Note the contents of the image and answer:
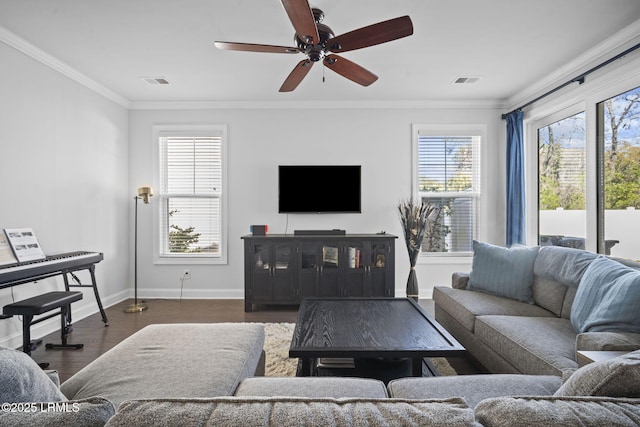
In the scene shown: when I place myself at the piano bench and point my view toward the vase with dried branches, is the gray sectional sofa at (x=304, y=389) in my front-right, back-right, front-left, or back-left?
front-right

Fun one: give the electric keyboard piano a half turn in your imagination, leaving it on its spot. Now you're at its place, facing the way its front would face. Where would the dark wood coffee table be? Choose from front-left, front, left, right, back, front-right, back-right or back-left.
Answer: back

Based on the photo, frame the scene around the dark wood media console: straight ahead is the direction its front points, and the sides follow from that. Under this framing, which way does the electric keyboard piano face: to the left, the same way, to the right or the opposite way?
to the left

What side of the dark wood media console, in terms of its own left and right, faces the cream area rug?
front

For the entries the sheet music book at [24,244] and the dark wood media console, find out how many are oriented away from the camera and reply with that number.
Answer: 0

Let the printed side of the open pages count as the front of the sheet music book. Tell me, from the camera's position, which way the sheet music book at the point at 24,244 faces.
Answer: facing the viewer and to the right of the viewer

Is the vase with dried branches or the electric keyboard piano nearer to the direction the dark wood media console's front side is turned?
the electric keyboard piano

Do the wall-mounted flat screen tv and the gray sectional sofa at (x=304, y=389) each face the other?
yes

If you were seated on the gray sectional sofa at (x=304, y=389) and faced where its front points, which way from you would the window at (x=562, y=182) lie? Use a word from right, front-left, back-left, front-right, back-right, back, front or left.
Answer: front-right

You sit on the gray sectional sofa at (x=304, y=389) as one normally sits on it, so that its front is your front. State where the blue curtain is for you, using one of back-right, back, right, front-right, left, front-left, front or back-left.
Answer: front-right

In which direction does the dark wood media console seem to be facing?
toward the camera

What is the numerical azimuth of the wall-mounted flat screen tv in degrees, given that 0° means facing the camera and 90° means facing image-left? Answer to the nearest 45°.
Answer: approximately 0°

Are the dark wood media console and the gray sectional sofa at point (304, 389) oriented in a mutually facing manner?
yes

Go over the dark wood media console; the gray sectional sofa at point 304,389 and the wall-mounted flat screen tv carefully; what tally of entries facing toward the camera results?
2

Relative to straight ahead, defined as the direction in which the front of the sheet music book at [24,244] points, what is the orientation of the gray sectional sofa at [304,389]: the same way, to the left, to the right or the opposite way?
to the left

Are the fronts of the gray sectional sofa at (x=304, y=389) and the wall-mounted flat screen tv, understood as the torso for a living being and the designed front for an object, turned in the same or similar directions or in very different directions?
very different directions

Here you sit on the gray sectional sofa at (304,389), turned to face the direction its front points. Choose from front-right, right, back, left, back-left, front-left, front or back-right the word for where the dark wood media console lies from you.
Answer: front

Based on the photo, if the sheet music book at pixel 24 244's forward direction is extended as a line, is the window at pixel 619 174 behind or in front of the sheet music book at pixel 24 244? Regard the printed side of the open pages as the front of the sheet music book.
in front
